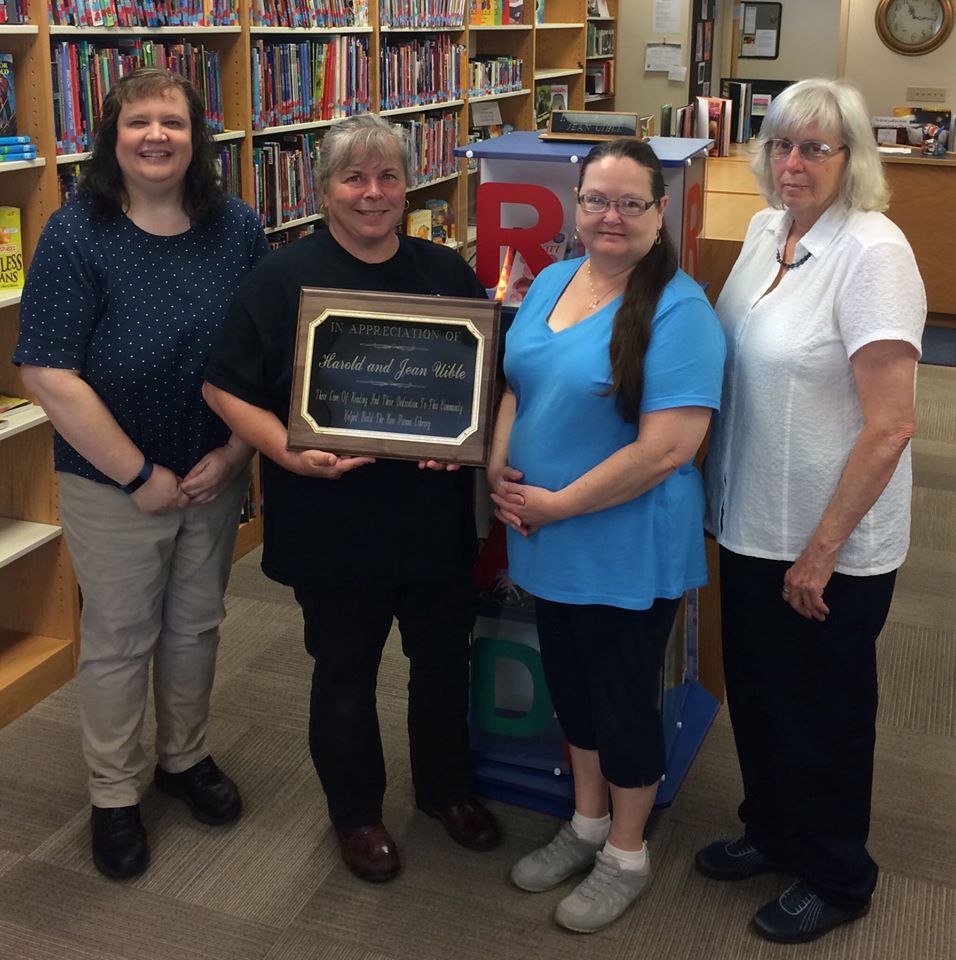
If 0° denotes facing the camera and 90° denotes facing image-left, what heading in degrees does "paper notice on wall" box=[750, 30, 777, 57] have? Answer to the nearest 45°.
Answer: approximately 0°

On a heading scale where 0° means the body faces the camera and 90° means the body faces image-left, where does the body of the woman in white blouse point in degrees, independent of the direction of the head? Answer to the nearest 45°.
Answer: approximately 45°

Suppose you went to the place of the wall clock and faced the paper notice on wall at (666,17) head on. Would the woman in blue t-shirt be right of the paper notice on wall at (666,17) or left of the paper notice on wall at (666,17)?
left

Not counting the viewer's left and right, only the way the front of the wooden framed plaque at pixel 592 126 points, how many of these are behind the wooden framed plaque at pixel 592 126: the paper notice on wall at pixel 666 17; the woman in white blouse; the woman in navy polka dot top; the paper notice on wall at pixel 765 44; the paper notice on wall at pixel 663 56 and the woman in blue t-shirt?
3

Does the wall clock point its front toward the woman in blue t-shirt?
yes

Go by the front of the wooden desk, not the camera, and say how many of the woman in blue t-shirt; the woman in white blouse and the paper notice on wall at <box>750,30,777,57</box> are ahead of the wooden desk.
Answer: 2

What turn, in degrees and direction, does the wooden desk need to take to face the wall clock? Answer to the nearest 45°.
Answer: approximately 180°

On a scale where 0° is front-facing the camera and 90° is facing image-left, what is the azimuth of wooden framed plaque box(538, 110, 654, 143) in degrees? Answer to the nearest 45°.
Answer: approximately 0°

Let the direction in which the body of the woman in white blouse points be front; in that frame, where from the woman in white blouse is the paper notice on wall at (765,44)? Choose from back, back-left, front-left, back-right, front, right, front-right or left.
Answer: back-right
